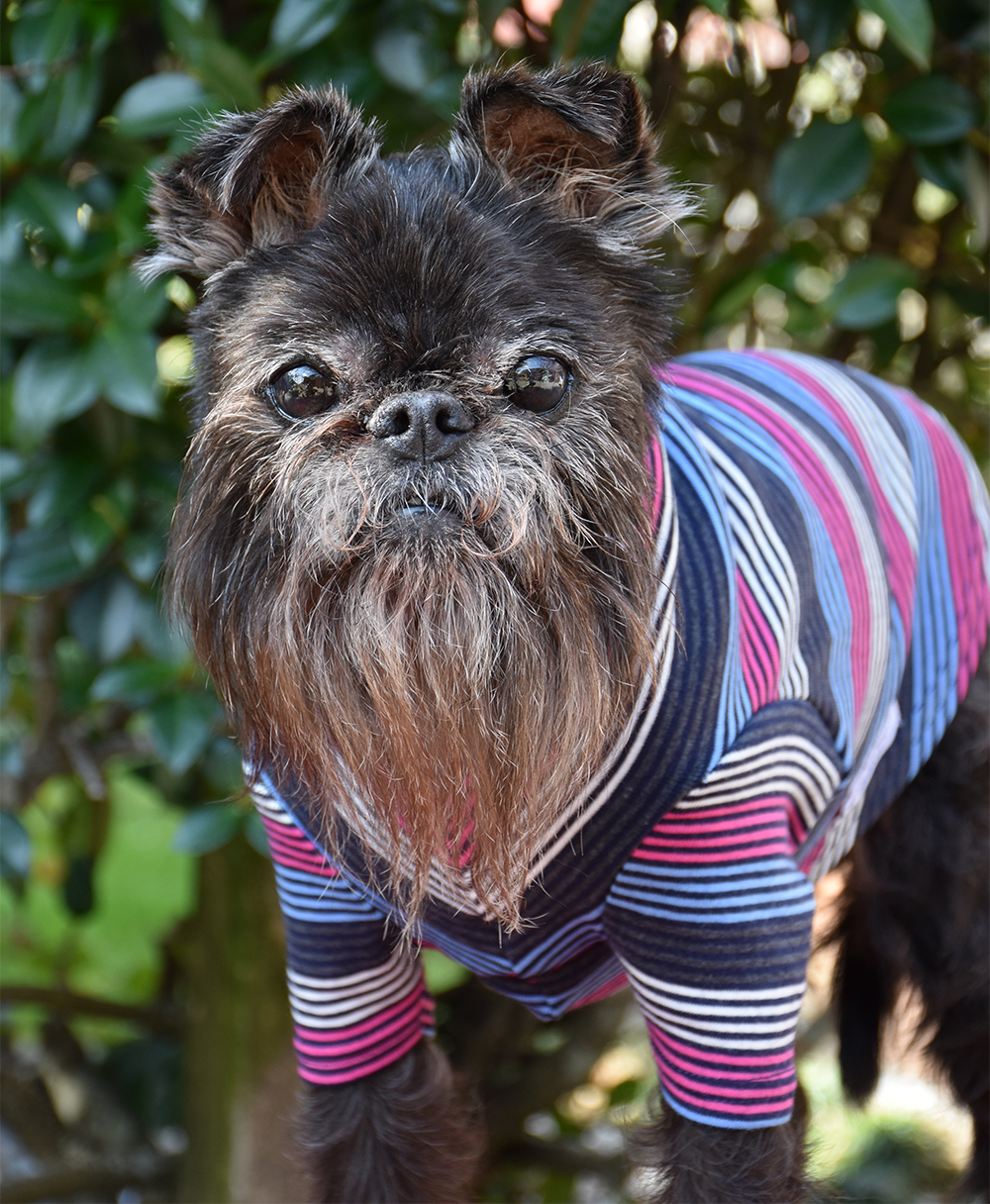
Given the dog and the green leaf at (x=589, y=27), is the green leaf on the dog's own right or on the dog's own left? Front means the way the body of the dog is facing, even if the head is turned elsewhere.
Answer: on the dog's own right

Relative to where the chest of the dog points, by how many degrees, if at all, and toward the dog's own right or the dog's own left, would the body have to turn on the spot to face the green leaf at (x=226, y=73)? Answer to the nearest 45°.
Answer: approximately 90° to the dog's own right

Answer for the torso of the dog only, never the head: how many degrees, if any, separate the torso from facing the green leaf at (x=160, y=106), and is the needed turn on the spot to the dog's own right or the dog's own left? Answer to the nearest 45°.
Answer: approximately 90° to the dog's own right

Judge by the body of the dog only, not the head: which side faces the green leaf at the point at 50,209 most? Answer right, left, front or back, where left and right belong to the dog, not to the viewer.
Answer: right

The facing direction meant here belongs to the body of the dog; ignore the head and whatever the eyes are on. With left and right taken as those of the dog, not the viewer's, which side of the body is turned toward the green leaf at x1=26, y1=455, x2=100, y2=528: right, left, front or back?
right

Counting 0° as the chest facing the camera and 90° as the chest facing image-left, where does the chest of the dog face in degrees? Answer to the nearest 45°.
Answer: approximately 45°
